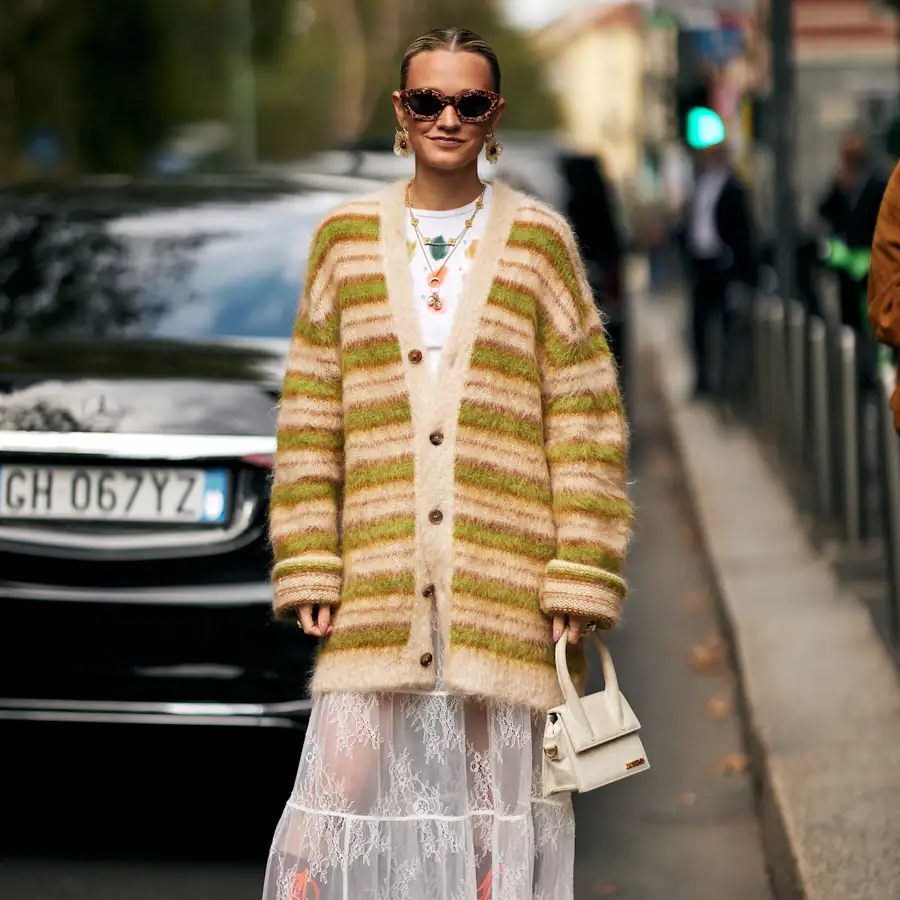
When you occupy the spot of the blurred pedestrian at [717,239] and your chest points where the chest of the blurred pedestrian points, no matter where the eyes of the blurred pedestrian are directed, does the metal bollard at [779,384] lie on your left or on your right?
on your left

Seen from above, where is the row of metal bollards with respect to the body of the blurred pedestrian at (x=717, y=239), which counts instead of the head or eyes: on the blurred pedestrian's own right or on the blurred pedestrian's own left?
on the blurred pedestrian's own left

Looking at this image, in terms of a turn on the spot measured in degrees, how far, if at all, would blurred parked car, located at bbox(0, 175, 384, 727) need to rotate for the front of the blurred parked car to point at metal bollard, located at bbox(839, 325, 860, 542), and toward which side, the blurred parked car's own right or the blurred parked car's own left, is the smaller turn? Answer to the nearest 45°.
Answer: approximately 45° to the blurred parked car's own right

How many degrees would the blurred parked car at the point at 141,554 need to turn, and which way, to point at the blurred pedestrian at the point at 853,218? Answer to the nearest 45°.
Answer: approximately 45° to its right

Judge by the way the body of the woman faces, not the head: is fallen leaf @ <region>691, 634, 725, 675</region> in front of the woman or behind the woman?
behind

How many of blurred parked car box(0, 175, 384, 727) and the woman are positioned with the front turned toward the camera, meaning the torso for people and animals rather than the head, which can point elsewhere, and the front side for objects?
1

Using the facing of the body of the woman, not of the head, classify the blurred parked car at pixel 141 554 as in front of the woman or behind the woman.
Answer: behind

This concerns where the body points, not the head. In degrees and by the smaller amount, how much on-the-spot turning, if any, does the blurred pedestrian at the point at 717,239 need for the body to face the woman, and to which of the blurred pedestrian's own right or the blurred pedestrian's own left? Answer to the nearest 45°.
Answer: approximately 45° to the blurred pedestrian's own left

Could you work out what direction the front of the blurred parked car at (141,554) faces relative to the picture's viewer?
facing away from the viewer

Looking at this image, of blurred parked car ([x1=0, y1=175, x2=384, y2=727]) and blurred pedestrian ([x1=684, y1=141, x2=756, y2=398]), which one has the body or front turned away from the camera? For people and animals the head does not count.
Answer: the blurred parked car

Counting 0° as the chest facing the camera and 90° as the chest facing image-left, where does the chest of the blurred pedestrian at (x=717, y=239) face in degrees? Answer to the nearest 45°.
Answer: approximately 45°
